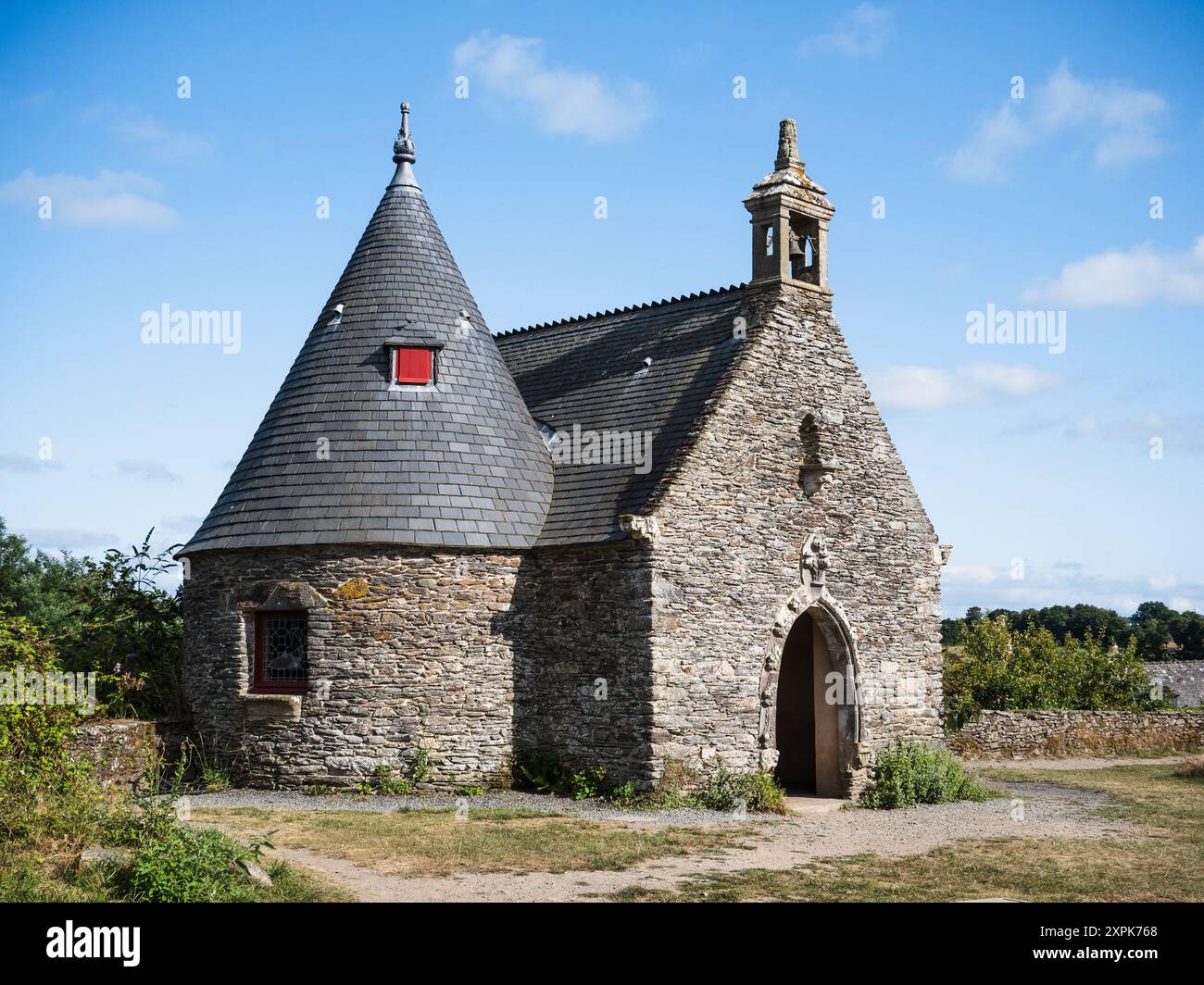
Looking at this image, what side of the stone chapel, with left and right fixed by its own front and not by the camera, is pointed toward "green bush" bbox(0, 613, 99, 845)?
right

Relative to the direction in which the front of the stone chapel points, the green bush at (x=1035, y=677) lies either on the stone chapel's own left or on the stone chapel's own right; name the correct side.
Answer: on the stone chapel's own left

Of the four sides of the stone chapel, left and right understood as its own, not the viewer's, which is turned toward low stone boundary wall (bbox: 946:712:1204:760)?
left

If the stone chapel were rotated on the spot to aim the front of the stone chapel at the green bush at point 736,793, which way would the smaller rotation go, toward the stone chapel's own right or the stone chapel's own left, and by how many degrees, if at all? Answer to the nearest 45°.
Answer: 0° — it already faces it

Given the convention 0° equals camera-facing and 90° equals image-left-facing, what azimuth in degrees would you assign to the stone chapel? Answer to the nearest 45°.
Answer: approximately 315°

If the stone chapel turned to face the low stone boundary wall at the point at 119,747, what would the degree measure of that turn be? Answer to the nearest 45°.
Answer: approximately 135° to its right

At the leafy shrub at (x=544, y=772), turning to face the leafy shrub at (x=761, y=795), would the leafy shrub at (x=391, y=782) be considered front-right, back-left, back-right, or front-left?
back-right

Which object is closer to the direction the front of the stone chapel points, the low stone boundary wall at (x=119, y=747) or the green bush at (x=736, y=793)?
the green bush

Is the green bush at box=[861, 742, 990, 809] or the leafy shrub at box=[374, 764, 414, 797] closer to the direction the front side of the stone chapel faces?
the green bush

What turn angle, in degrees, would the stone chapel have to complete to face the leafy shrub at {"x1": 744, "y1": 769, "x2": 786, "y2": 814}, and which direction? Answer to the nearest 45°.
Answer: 0° — it already faces it
